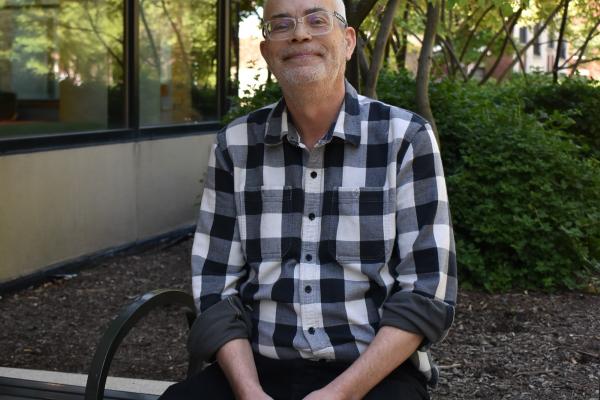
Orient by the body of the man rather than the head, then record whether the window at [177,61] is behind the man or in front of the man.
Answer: behind

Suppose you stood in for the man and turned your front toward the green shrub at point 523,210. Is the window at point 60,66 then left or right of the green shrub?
left

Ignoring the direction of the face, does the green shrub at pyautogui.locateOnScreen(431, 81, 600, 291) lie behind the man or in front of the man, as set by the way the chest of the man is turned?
behind

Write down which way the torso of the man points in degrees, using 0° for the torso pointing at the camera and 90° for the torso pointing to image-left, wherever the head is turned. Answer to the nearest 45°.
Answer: approximately 0°

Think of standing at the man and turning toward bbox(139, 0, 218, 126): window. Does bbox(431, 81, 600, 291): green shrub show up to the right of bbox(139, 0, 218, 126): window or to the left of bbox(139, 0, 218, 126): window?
right

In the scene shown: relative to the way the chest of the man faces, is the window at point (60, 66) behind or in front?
behind

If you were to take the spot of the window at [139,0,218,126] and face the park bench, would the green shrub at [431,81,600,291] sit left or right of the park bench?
left
